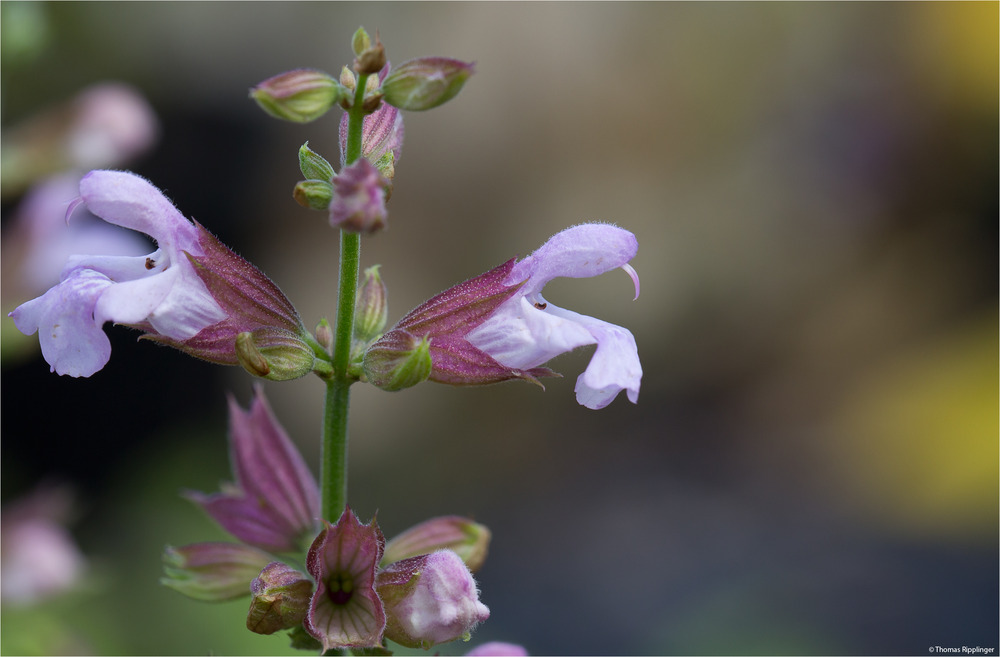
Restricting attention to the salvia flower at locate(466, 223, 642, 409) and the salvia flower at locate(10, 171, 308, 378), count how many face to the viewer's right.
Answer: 1

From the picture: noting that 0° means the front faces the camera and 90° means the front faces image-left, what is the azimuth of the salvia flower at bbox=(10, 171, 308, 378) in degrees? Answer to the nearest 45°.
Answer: approximately 90°

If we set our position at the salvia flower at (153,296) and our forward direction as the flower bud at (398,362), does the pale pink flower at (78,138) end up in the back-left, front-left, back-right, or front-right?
back-left

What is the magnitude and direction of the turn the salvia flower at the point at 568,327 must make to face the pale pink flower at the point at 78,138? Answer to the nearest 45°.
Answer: approximately 135° to its left

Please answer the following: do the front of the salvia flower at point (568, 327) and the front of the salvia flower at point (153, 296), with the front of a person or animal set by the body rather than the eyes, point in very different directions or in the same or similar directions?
very different directions

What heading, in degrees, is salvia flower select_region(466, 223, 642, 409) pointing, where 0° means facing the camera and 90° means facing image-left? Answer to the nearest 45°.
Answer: approximately 270°
